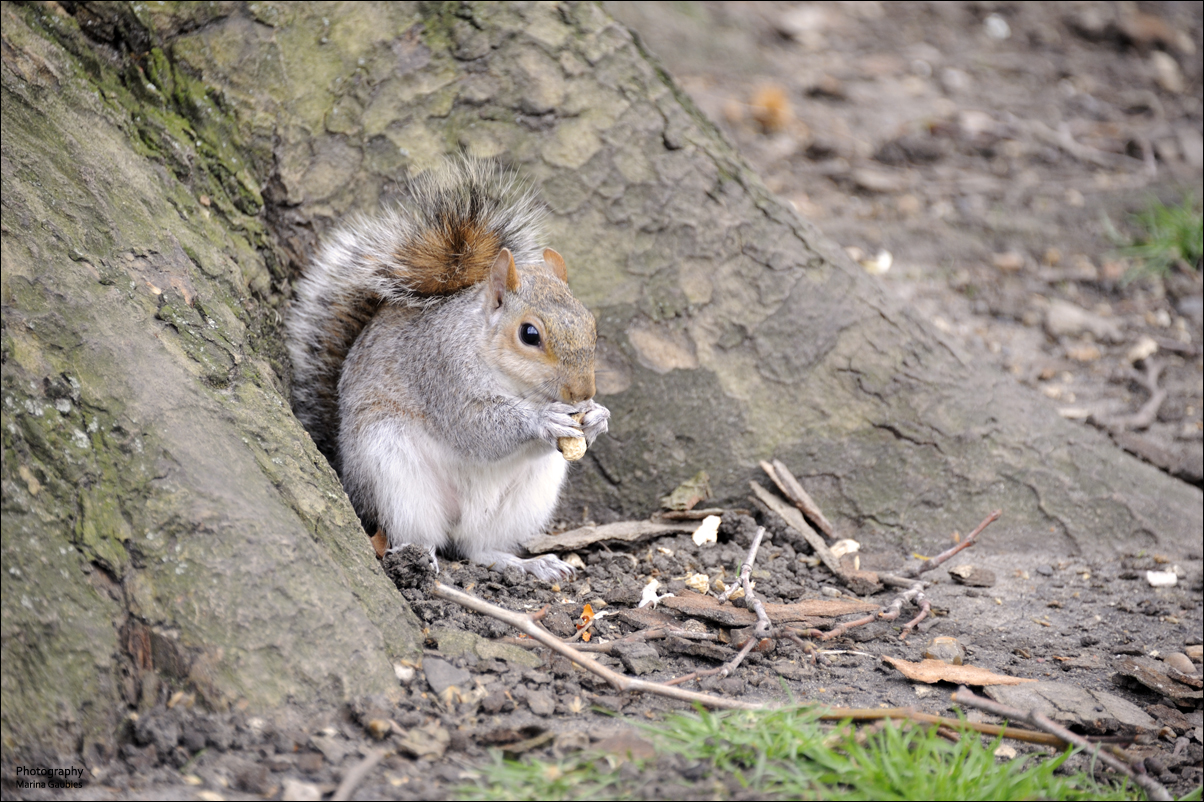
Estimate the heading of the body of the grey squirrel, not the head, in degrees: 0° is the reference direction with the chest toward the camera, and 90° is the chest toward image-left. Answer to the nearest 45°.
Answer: approximately 315°

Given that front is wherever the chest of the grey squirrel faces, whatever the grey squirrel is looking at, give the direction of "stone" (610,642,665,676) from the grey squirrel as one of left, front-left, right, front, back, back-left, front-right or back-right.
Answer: front-right

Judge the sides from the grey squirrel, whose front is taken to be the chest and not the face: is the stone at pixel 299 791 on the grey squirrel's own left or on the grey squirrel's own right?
on the grey squirrel's own right

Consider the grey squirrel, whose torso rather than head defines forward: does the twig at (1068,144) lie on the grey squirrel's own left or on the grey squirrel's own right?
on the grey squirrel's own left

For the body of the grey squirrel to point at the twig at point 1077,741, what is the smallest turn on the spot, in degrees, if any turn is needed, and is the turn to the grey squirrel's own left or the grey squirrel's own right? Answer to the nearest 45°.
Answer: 0° — it already faces it

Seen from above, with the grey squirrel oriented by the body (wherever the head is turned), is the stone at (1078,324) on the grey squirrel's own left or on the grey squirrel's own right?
on the grey squirrel's own left
